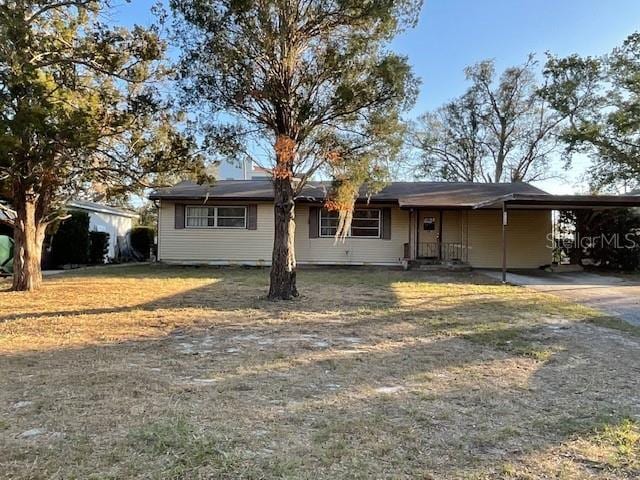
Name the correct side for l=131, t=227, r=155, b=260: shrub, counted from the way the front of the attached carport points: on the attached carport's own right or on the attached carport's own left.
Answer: on the attached carport's own right

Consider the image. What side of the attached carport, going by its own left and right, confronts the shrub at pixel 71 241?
right

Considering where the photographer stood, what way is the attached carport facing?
facing the viewer

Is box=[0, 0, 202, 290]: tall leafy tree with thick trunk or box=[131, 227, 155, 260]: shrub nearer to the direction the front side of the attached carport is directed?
the tall leafy tree with thick trunk

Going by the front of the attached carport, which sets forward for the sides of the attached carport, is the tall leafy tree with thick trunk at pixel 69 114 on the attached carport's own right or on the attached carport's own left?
on the attached carport's own right

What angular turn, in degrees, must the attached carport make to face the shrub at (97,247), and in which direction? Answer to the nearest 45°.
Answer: approximately 90° to its right

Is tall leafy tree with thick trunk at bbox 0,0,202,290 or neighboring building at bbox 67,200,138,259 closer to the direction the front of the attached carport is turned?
the tall leafy tree with thick trunk

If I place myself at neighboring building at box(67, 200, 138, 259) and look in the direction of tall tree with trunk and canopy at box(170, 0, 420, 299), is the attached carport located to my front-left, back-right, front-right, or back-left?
front-left

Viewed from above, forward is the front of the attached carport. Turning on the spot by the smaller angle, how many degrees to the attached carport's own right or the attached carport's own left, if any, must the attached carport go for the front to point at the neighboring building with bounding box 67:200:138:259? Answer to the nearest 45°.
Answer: approximately 90° to the attached carport's own right

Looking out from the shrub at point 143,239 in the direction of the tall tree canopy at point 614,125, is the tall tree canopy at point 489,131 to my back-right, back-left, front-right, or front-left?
front-left

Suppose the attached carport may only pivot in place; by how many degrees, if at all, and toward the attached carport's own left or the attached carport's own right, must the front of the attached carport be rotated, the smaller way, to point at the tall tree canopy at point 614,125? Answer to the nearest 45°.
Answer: approximately 180°

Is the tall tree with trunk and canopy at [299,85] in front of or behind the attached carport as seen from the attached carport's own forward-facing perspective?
in front

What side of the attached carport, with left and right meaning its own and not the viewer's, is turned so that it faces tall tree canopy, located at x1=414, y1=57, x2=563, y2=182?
back

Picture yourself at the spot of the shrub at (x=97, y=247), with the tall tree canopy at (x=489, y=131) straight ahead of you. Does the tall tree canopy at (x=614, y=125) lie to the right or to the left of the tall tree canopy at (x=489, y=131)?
right

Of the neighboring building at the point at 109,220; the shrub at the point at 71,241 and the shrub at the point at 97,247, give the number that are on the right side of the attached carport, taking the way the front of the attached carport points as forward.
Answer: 3
